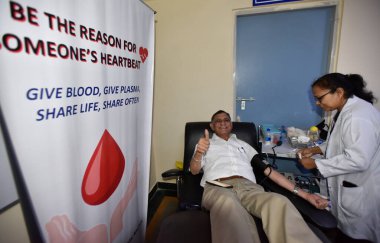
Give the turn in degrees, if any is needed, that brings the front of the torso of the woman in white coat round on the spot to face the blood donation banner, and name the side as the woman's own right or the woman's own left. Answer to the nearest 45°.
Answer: approximately 45° to the woman's own left

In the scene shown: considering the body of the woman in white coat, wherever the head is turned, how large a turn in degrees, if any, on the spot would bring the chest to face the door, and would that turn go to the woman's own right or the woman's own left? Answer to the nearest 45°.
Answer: approximately 45° to the woman's own right

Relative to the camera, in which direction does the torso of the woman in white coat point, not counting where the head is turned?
to the viewer's left

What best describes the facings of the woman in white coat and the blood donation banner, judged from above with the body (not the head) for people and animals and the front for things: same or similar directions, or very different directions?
very different directions

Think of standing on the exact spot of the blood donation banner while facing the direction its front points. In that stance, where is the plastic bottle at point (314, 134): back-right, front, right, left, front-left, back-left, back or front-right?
front-left

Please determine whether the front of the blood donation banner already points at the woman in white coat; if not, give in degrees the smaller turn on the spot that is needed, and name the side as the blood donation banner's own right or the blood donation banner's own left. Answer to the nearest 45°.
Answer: approximately 45° to the blood donation banner's own left

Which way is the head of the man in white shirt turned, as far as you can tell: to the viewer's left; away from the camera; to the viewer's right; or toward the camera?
toward the camera

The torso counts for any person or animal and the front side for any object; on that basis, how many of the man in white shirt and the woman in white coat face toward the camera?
1

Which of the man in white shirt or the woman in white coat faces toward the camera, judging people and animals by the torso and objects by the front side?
the man in white shirt

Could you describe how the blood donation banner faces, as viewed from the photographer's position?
facing the viewer and to the right of the viewer

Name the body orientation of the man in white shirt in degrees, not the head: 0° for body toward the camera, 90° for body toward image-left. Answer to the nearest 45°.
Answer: approximately 0°

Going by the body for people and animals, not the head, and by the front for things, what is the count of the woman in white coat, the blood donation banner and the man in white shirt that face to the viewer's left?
1

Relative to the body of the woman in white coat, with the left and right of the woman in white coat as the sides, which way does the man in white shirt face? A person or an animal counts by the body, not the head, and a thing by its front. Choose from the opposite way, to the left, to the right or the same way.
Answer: to the left

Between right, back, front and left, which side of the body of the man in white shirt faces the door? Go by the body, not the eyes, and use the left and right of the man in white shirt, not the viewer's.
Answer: back

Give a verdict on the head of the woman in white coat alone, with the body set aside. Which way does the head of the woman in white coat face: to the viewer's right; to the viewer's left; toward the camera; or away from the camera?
to the viewer's left
